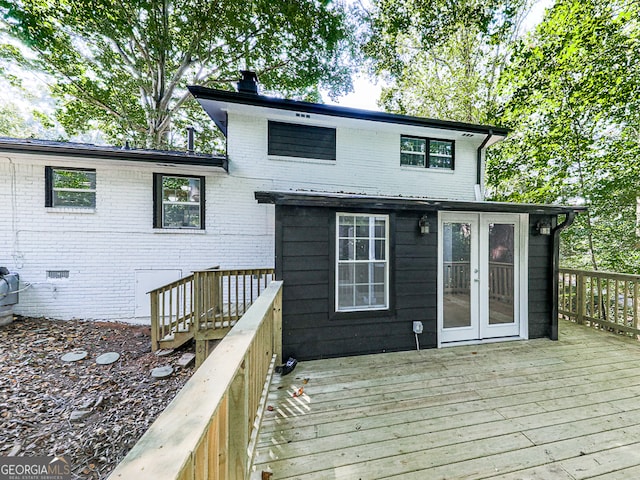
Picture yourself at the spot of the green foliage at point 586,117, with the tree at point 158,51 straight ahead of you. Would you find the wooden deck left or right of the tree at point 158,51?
left

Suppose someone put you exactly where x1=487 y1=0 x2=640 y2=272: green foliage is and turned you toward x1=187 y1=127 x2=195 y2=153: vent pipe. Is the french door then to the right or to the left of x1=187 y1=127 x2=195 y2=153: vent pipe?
left

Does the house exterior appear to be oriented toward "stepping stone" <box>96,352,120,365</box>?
no

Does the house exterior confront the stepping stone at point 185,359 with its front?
no
